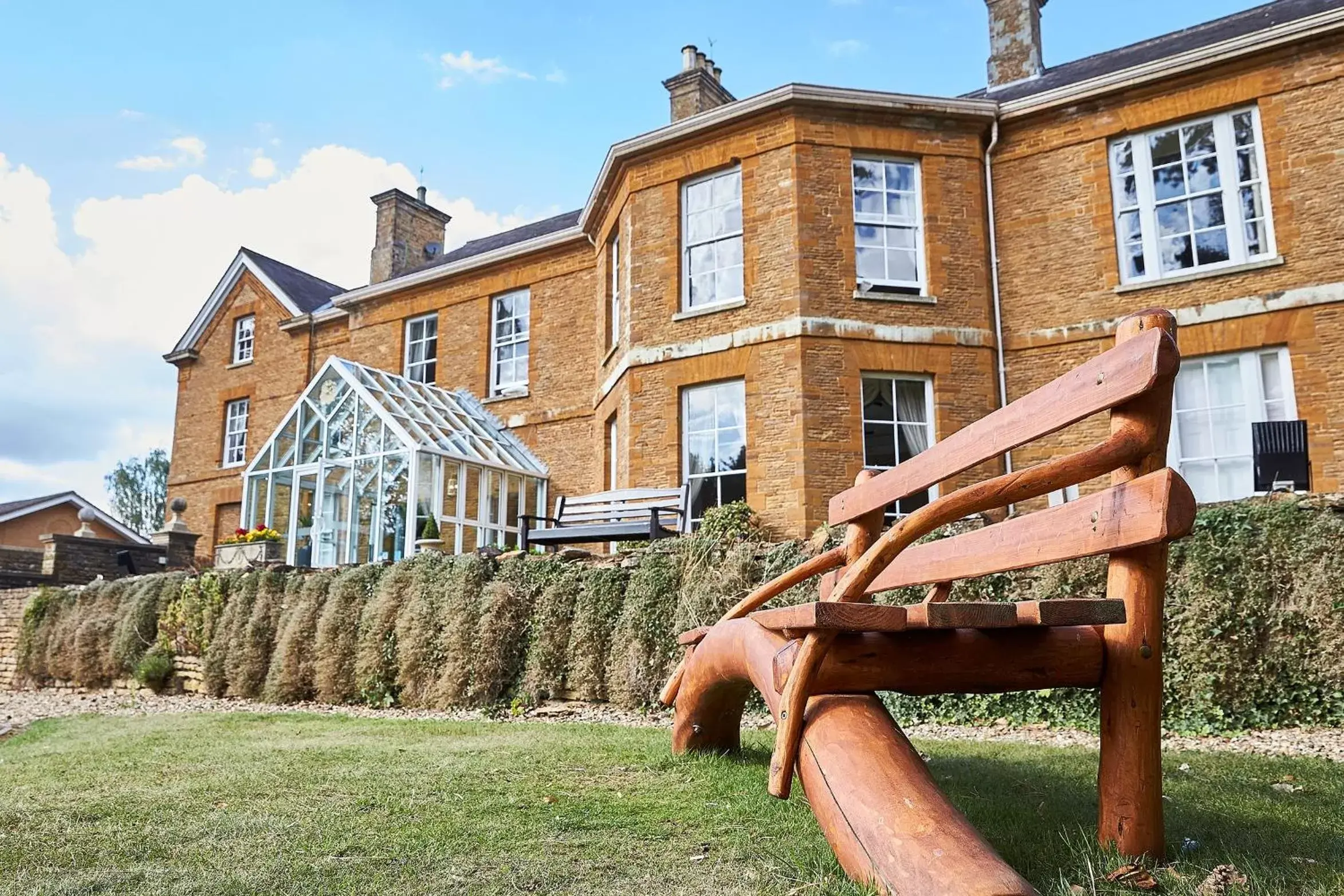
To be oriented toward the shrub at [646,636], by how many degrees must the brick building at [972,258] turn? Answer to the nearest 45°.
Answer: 0° — it already faces it

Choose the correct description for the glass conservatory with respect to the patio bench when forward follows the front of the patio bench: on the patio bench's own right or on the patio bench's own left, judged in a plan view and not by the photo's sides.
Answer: on the patio bench's own right

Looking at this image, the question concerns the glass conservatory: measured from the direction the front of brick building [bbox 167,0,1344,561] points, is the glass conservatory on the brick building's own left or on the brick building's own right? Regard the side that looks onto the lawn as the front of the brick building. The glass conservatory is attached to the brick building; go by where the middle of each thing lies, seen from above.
on the brick building's own right

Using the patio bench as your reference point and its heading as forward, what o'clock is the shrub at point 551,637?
The shrub is roughly at 11 o'clock from the patio bench.

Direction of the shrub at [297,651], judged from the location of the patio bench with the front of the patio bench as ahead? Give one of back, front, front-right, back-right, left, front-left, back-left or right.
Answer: front-right

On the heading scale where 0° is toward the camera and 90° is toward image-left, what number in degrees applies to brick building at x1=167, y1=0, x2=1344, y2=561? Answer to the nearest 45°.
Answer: approximately 45°

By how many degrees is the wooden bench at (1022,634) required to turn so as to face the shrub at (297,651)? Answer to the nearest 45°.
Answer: approximately 90° to its right

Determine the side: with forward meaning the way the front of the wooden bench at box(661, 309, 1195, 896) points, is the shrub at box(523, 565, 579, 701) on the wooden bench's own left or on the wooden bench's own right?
on the wooden bench's own right
